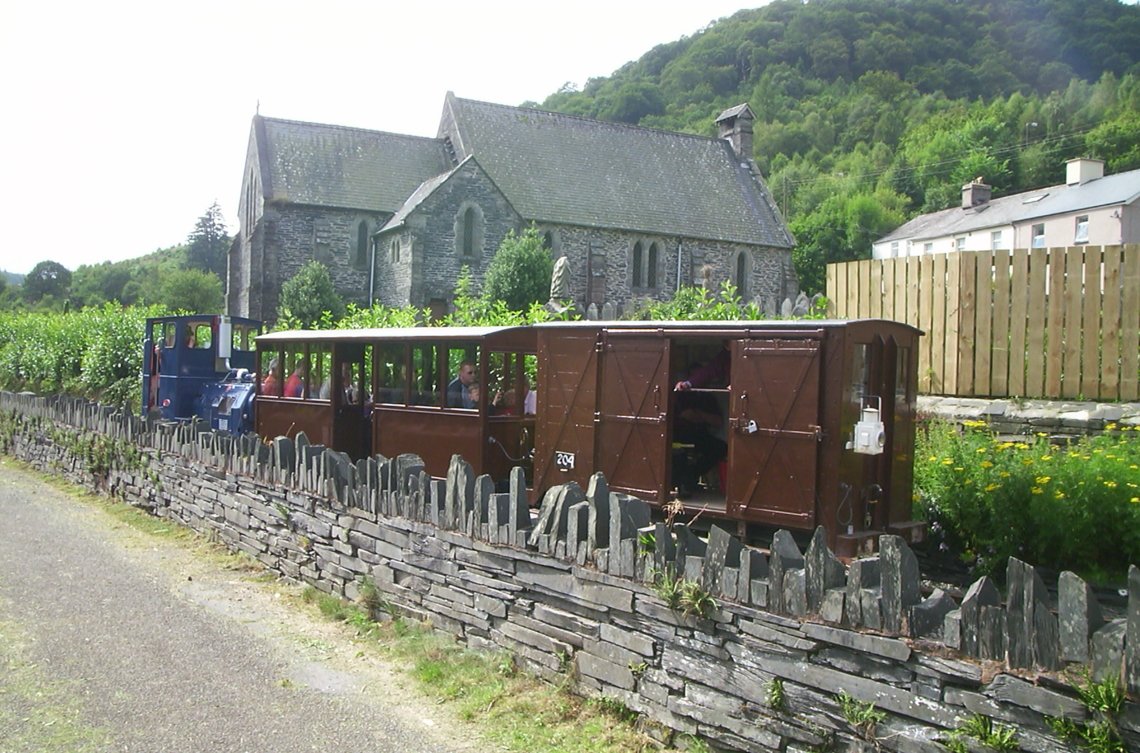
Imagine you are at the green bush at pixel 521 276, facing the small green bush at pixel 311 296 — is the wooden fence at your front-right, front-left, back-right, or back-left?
back-left

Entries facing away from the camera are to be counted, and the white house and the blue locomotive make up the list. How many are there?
0

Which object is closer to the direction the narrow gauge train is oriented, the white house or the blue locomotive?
the blue locomotive

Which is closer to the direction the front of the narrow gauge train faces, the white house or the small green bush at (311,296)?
the small green bush

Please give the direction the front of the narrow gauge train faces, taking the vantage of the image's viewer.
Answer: facing away from the viewer and to the left of the viewer
